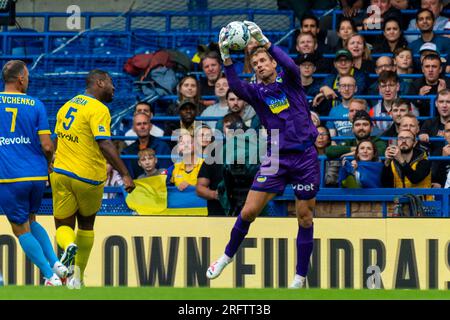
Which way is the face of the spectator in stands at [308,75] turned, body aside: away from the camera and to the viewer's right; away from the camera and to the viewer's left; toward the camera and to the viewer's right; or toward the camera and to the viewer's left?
toward the camera and to the viewer's left

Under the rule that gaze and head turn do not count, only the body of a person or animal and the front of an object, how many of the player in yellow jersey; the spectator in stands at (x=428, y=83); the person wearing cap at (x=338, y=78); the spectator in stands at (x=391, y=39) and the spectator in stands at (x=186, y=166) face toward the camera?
4

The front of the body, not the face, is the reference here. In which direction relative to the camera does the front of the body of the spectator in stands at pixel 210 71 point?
toward the camera

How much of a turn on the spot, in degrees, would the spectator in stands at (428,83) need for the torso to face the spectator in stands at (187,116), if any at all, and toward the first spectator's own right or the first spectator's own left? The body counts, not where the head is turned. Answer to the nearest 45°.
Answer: approximately 90° to the first spectator's own right

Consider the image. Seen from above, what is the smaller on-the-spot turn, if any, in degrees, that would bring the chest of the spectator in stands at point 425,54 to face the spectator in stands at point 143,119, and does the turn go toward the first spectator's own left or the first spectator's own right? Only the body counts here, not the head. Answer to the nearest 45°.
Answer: approximately 90° to the first spectator's own right

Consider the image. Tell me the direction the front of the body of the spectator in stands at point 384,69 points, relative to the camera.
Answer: toward the camera

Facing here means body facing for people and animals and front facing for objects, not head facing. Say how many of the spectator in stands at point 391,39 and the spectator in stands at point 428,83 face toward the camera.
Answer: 2

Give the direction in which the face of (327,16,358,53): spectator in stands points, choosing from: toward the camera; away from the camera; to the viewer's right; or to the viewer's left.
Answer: toward the camera

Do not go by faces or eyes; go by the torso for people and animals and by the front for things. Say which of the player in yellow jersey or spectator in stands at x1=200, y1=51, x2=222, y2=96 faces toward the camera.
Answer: the spectator in stands

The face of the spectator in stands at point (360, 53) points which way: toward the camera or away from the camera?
toward the camera

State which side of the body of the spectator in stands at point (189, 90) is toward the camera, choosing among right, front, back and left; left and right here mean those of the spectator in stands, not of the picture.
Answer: front

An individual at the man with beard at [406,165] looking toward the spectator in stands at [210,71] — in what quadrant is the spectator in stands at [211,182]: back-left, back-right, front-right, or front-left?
front-left

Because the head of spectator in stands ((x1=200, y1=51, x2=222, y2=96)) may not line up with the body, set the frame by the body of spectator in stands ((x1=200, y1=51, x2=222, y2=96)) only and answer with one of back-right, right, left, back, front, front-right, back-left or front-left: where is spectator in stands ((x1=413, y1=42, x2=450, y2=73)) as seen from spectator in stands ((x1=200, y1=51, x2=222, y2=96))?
left

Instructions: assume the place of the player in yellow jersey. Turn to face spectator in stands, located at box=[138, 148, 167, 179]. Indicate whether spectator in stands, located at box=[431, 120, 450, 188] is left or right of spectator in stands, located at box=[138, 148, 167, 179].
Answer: right
